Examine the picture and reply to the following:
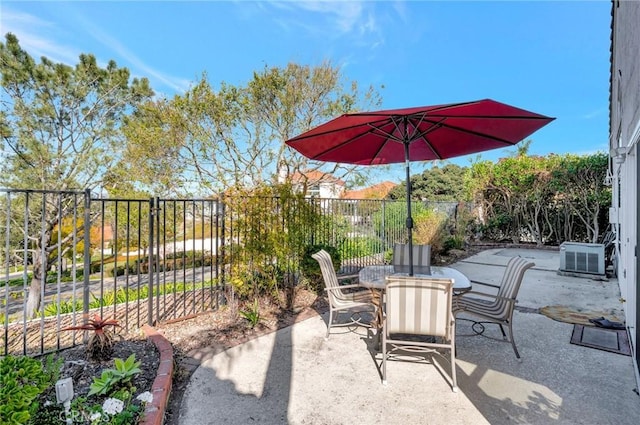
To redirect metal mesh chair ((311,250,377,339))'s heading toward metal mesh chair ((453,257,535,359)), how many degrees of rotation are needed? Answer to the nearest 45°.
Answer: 0° — it already faces it

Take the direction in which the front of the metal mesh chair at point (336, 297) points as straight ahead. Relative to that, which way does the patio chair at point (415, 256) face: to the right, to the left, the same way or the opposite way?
to the right

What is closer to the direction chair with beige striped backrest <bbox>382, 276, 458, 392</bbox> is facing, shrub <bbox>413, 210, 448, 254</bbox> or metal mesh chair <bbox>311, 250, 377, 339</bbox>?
the shrub

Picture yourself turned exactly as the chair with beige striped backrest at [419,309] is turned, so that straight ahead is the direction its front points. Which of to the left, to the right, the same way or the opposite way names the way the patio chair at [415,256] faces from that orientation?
the opposite way

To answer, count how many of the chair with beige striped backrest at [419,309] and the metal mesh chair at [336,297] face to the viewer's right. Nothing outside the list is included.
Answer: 1

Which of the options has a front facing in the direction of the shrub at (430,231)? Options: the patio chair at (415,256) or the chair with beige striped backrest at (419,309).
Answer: the chair with beige striped backrest

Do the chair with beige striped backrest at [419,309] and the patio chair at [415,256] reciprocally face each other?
yes

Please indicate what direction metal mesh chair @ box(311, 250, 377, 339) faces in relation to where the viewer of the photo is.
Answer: facing to the right of the viewer

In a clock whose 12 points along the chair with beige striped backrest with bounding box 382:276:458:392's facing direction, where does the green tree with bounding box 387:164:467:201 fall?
The green tree is roughly at 12 o'clock from the chair with beige striped backrest.

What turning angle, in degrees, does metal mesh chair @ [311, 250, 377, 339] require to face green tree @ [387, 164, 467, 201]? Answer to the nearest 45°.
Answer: approximately 90° to its left

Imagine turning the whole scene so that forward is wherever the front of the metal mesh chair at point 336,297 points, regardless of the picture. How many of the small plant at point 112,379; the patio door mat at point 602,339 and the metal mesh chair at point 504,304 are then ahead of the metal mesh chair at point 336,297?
2

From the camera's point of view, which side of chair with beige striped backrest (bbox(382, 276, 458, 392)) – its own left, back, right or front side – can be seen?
back

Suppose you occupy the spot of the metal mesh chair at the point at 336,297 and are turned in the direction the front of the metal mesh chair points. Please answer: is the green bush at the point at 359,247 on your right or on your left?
on your left

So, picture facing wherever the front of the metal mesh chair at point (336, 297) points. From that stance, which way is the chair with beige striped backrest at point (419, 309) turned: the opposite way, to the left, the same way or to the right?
to the left
